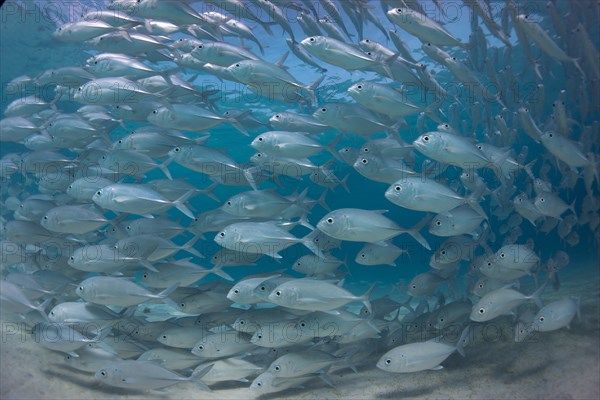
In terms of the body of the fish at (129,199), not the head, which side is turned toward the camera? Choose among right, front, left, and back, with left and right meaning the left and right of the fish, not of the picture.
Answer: left

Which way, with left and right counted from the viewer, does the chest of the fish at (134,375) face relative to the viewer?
facing to the left of the viewer

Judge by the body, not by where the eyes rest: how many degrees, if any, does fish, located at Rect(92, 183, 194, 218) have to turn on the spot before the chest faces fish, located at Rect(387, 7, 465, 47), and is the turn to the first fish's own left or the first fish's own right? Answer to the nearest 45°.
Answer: approximately 180°

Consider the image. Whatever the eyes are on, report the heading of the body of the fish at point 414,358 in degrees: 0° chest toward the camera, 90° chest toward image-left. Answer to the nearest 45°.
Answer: approximately 90°

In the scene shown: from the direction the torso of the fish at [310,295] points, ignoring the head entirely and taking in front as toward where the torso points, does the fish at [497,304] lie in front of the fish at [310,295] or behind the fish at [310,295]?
behind

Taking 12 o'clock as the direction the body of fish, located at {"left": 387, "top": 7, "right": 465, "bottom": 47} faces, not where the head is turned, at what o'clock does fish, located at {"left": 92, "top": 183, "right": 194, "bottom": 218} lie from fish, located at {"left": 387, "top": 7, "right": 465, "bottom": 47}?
fish, located at {"left": 92, "top": 183, "right": 194, "bottom": 218} is roughly at 11 o'clock from fish, located at {"left": 387, "top": 7, "right": 465, "bottom": 47}.

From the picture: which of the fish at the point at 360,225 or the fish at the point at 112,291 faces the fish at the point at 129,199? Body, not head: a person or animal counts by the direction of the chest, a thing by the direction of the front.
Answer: the fish at the point at 360,225

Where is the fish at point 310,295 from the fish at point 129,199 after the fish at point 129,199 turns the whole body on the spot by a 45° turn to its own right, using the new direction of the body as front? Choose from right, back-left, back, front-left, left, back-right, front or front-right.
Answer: back

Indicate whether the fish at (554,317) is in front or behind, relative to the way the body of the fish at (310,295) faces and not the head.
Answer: behind

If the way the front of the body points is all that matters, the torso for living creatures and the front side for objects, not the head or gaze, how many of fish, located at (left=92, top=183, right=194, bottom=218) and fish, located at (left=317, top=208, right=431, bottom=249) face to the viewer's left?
2

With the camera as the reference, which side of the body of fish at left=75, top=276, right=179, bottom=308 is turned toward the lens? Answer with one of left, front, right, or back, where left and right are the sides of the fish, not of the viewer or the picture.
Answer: left

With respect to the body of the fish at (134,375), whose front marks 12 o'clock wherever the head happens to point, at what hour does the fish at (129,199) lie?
the fish at (129,199) is roughly at 3 o'clock from the fish at (134,375).

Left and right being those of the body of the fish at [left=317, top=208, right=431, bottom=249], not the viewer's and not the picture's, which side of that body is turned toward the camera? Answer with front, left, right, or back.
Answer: left
